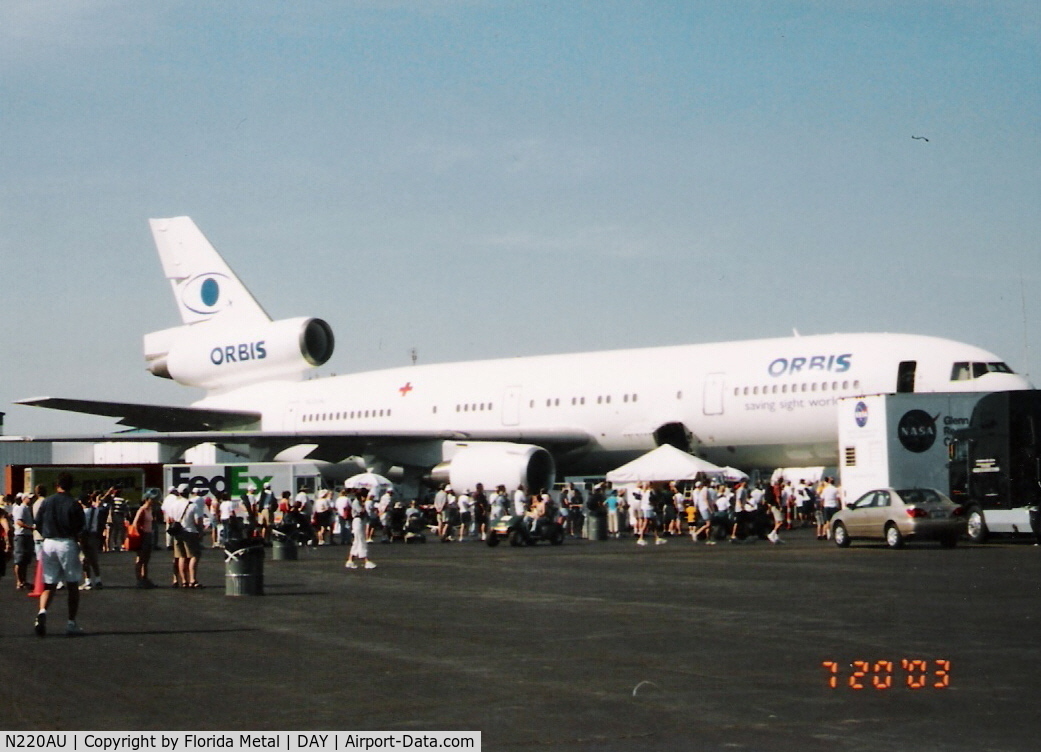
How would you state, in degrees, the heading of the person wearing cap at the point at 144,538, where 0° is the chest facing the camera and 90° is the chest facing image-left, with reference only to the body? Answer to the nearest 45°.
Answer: approximately 270°

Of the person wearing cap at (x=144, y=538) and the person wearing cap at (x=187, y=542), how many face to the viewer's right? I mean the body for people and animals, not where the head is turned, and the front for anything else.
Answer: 1

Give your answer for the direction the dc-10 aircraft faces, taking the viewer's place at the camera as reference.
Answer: facing the viewer and to the right of the viewer

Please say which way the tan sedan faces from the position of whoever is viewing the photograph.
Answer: facing away from the viewer and to the left of the viewer

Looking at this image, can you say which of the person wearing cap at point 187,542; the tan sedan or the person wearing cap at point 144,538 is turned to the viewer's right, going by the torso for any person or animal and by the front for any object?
the person wearing cap at point 144,538

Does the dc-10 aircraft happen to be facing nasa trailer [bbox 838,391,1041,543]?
yes

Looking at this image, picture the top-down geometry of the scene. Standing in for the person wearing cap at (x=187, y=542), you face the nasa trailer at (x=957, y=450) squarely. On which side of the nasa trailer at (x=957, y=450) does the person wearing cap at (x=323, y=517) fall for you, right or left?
left

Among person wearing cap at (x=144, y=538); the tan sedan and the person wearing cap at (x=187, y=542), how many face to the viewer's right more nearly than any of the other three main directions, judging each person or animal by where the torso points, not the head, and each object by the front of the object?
1

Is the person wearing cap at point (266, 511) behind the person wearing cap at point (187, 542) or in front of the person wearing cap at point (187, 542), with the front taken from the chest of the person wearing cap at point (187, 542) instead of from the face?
in front

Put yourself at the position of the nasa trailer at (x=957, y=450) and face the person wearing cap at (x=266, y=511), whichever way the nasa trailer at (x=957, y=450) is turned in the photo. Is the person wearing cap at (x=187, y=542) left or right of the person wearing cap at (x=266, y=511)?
left
